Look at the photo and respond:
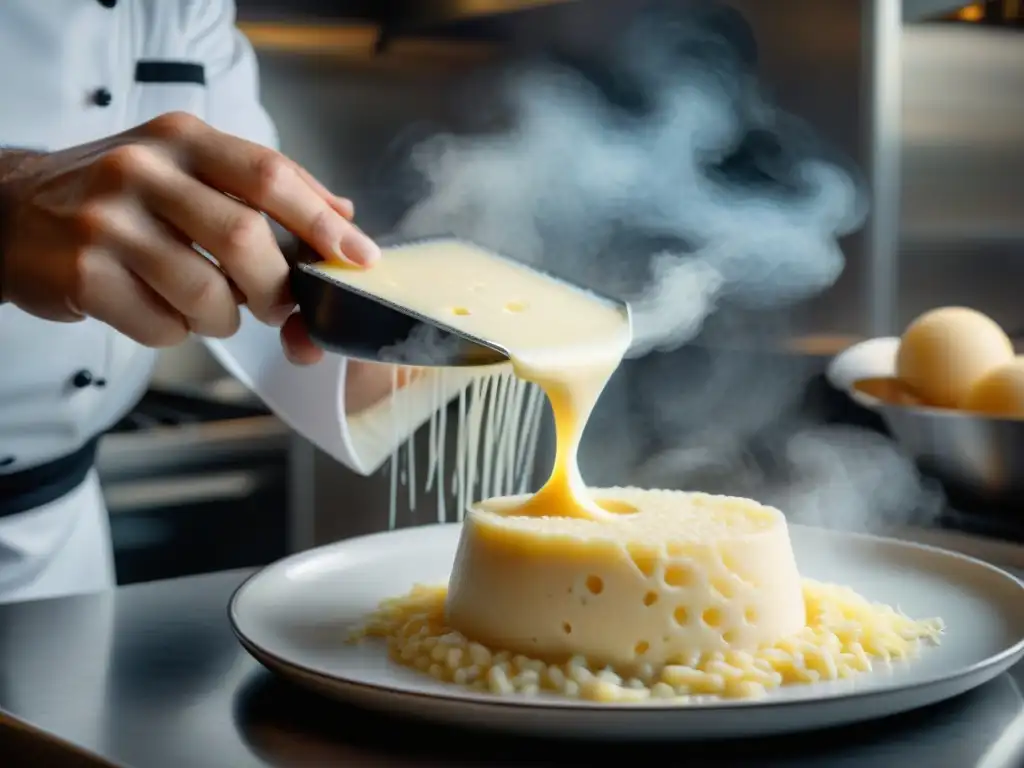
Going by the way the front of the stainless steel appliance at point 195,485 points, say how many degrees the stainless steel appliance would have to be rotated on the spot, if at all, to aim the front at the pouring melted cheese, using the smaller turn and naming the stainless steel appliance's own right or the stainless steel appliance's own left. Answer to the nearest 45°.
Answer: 0° — it already faces it

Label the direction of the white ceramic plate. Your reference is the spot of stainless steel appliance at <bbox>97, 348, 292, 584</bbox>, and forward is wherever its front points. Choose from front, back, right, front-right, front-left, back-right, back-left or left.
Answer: front

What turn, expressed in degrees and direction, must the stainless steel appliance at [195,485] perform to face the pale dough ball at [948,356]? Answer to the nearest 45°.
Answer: approximately 45° to its left

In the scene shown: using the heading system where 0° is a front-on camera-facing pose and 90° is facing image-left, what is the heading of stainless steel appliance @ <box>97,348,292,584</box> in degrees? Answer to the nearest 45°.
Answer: approximately 0°

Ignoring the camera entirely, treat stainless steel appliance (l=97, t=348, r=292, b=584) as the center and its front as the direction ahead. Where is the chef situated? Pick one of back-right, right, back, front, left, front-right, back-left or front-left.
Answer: front

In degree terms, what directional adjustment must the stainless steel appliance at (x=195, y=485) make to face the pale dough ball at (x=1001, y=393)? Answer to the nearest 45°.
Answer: approximately 45° to its left

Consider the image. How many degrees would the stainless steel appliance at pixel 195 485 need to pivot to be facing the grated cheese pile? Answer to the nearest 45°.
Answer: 0° — it already faces it
